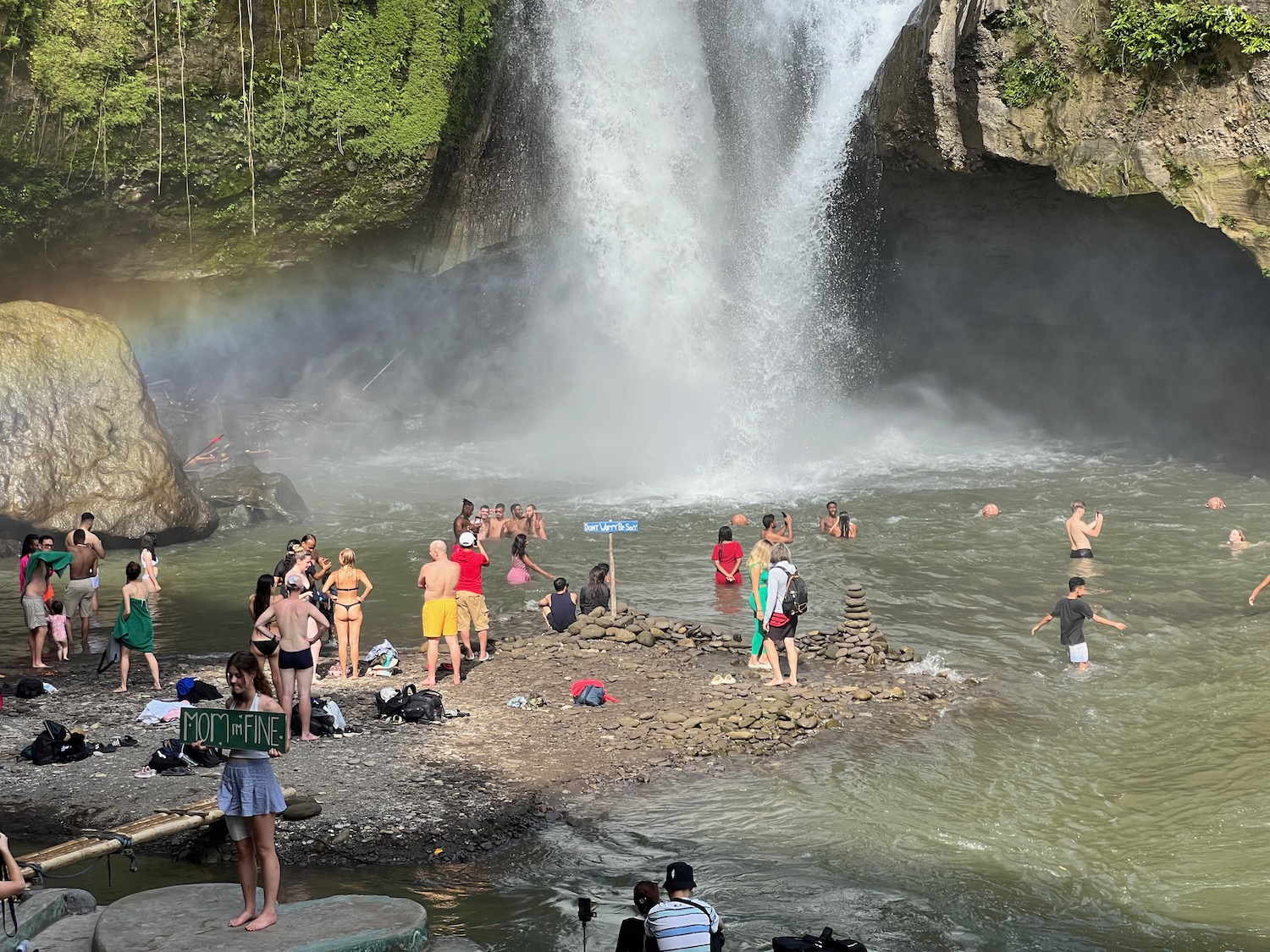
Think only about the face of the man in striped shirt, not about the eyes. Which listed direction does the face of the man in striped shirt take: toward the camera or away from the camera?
away from the camera

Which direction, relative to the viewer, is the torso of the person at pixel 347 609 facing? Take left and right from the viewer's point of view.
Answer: facing away from the viewer

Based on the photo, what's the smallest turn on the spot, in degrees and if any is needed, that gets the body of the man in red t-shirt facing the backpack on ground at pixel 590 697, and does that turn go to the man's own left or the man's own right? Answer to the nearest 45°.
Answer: approximately 135° to the man's own right

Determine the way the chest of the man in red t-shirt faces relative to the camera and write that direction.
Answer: away from the camera

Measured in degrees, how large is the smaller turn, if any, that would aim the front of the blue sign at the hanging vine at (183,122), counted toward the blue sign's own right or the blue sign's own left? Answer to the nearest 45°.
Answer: approximately 135° to the blue sign's own right

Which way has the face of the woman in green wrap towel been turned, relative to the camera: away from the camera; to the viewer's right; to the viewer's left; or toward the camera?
away from the camera

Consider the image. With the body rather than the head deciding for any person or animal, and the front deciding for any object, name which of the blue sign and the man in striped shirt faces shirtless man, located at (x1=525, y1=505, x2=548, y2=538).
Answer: the man in striped shirt

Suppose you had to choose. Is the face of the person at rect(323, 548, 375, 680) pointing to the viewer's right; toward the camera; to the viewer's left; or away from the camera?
away from the camera
